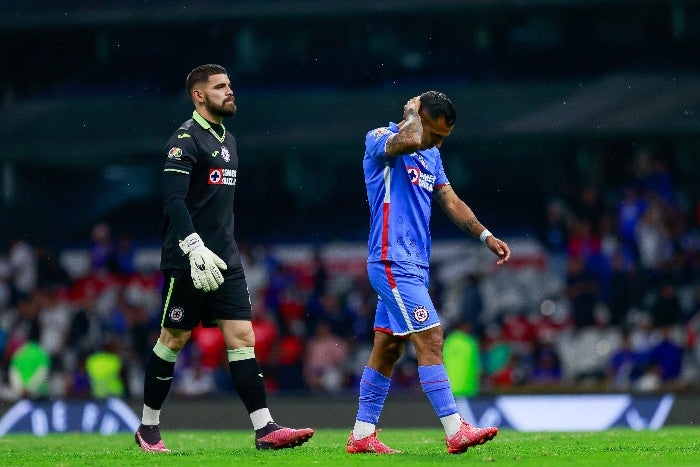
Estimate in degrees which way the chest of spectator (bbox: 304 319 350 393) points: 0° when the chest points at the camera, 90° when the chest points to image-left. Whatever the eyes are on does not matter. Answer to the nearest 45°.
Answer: approximately 0°

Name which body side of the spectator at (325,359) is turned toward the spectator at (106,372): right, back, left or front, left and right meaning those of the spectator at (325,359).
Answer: right

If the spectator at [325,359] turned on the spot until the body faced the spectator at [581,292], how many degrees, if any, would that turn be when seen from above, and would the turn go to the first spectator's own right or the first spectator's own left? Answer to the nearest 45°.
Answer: approximately 90° to the first spectator's own left

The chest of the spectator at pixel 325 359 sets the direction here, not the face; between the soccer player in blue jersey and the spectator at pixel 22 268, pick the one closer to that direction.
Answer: the soccer player in blue jersey

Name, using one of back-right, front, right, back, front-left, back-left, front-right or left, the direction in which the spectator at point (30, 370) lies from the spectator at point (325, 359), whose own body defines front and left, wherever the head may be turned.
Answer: right

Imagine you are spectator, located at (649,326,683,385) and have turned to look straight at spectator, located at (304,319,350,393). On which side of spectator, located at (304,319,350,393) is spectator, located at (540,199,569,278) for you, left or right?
right

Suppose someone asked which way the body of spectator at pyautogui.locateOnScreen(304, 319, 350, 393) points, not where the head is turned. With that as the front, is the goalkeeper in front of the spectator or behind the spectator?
in front

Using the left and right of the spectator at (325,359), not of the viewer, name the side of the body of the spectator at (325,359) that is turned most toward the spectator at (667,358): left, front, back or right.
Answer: left

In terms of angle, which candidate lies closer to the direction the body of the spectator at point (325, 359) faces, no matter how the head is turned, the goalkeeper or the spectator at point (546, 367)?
the goalkeeper

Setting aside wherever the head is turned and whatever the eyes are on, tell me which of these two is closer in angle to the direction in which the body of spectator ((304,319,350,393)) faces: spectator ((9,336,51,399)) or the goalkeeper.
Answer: the goalkeeper

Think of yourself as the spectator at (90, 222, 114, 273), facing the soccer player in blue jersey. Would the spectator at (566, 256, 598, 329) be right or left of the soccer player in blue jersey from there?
left

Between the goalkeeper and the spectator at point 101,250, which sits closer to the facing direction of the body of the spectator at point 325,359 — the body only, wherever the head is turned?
the goalkeeper
